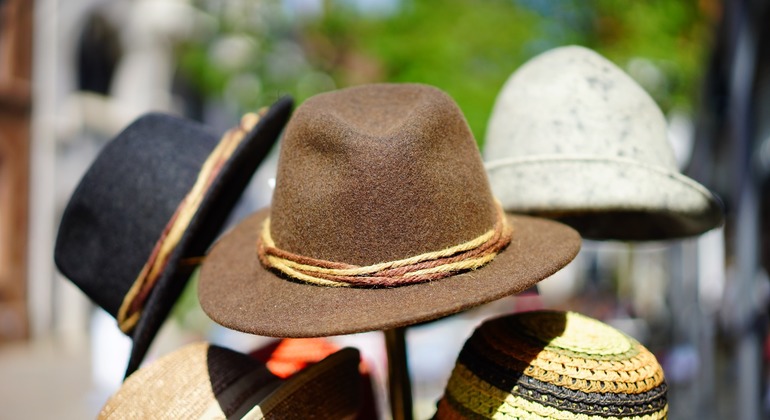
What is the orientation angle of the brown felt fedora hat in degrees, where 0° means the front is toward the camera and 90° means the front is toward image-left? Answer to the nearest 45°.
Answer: approximately 0°
